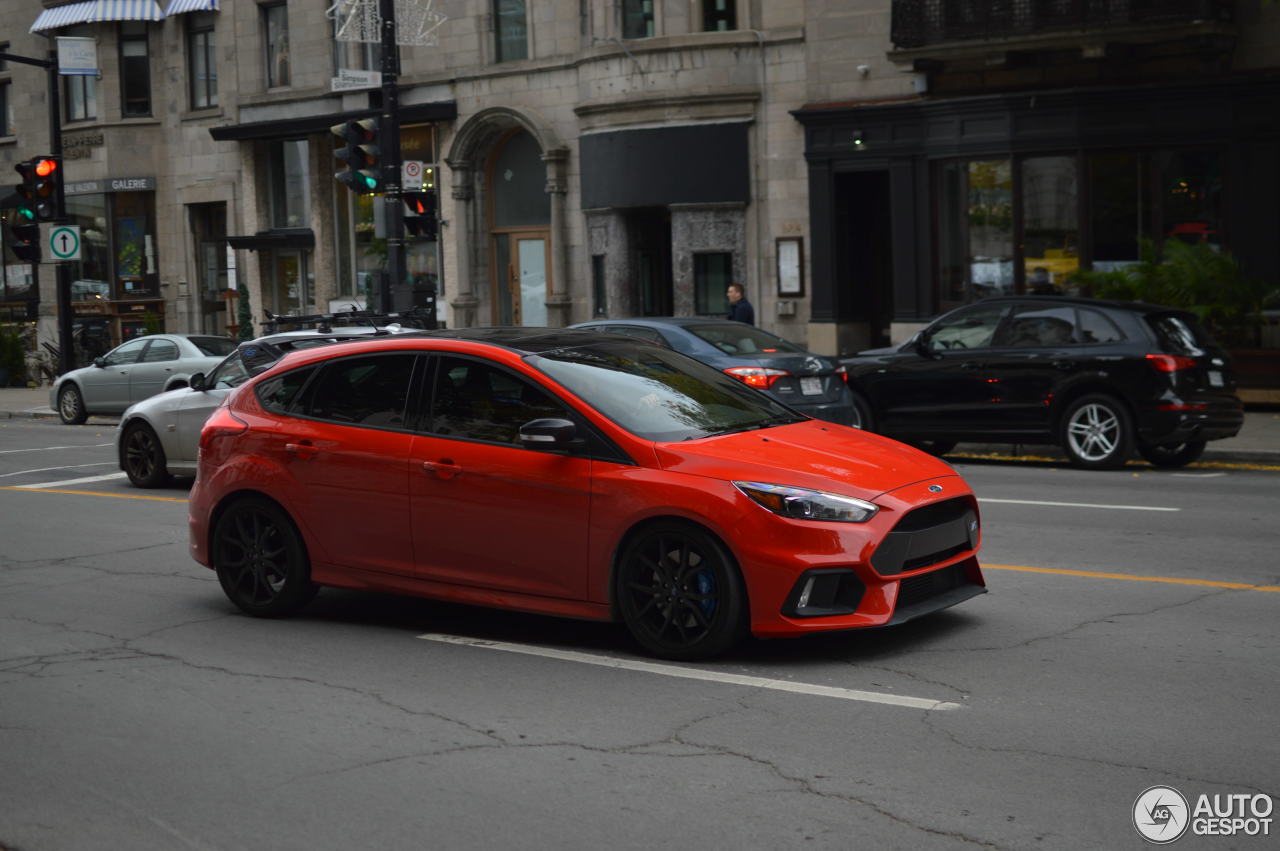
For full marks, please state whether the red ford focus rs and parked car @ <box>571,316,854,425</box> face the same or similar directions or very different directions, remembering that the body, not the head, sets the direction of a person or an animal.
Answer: very different directions

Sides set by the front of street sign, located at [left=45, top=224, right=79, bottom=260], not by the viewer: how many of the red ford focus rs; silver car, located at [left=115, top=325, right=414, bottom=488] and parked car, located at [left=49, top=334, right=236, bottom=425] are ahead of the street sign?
3

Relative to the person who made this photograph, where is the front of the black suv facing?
facing away from the viewer and to the left of the viewer

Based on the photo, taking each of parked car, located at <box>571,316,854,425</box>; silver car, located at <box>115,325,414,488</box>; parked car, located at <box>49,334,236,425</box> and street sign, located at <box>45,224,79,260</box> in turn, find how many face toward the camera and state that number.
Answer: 1

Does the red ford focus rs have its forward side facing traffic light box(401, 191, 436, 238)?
no

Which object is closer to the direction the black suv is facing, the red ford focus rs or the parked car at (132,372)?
the parked car

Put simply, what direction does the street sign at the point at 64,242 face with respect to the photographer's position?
facing the viewer

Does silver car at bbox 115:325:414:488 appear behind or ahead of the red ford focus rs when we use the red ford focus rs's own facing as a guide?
behind

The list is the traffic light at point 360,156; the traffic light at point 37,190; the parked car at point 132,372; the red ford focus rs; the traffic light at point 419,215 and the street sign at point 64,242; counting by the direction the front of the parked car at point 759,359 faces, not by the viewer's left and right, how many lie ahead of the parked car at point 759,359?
5

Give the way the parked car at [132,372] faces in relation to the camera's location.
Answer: facing away from the viewer and to the left of the viewer

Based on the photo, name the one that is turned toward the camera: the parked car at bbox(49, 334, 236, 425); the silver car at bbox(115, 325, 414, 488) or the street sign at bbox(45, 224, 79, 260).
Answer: the street sign

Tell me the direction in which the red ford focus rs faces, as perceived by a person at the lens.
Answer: facing the viewer and to the right of the viewer

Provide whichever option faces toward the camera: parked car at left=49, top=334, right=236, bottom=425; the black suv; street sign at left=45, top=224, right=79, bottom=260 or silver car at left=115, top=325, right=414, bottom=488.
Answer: the street sign

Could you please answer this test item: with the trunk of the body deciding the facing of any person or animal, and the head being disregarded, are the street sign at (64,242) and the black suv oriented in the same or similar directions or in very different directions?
very different directions

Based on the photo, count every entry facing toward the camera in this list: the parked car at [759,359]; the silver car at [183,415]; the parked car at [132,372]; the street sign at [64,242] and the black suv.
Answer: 1
